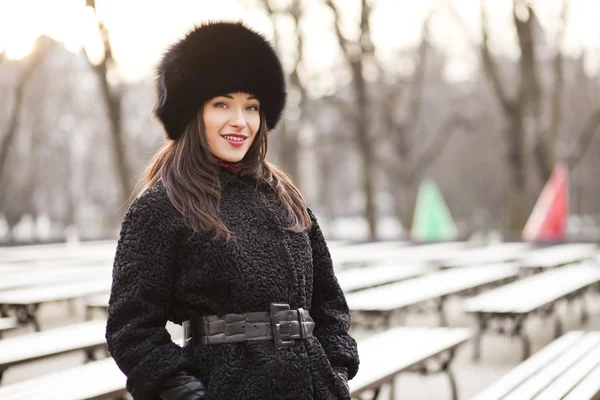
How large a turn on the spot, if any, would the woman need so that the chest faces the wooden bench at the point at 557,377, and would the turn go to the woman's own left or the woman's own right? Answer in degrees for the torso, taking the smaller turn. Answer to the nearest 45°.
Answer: approximately 90° to the woman's own left

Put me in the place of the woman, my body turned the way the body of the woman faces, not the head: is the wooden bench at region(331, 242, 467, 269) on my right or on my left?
on my left

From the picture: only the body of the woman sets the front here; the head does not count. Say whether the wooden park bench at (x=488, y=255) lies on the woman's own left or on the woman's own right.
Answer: on the woman's own left

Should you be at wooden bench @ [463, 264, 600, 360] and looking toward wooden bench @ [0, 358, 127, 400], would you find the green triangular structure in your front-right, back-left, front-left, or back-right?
back-right

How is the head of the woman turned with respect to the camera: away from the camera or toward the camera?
toward the camera

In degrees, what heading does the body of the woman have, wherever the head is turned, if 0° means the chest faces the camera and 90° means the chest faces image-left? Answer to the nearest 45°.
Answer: approximately 315°

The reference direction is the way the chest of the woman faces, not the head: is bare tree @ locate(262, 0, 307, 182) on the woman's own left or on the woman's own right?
on the woman's own left

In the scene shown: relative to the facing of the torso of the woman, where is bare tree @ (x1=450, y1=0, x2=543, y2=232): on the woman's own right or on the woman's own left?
on the woman's own left

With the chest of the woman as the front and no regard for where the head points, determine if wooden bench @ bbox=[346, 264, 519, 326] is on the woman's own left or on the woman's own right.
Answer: on the woman's own left

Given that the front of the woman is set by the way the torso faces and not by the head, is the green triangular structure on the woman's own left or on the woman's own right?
on the woman's own left

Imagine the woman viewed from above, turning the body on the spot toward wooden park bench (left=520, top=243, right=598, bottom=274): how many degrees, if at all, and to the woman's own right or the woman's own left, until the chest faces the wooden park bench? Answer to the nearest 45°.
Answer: approximately 90° to the woman's own left
